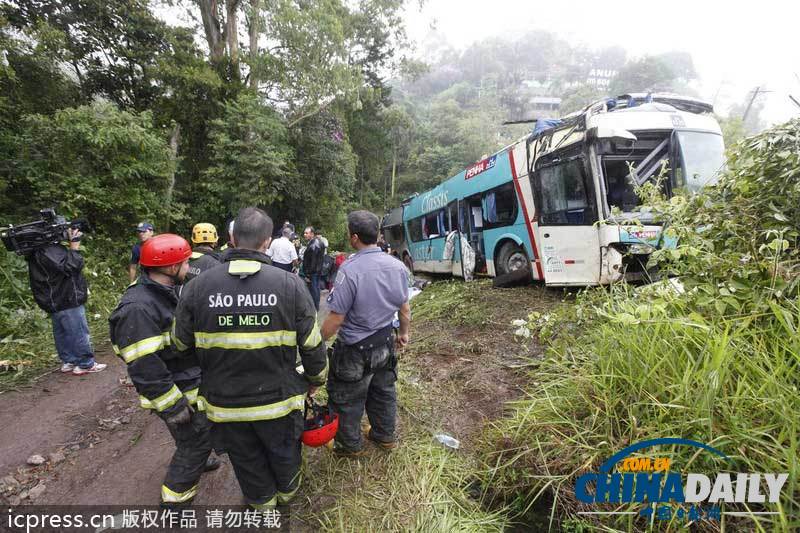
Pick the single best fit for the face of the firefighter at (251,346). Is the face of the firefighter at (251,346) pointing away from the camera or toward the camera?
away from the camera

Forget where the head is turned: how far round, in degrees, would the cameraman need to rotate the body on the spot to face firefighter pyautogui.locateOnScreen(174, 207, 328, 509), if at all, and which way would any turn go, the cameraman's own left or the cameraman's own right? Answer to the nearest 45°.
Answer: approximately 90° to the cameraman's own right

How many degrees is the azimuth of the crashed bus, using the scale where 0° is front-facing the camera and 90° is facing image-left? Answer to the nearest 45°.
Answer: approximately 315°

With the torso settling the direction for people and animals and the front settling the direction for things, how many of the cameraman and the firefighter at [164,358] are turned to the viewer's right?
2

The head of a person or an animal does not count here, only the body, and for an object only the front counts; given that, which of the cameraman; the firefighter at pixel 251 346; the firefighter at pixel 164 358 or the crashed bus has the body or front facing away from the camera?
the firefighter at pixel 251 346

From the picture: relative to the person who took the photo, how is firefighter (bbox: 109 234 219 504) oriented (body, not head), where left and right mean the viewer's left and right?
facing to the right of the viewer

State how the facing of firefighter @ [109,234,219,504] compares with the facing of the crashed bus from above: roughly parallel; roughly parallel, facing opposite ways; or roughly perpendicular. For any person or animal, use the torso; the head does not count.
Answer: roughly perpendicular

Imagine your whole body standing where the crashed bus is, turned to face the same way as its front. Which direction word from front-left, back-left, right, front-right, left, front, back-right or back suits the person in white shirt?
back-right

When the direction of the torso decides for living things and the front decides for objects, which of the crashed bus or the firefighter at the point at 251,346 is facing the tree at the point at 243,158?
the firefighter

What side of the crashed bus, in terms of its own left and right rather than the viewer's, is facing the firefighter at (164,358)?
right

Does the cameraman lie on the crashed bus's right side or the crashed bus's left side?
on its right

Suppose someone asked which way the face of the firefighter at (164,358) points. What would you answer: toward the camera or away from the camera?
away from the camera

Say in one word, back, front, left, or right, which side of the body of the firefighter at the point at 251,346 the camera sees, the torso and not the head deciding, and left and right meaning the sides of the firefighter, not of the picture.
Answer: back
